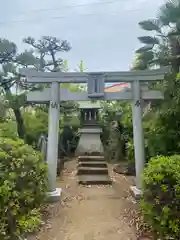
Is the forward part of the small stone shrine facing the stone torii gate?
yes

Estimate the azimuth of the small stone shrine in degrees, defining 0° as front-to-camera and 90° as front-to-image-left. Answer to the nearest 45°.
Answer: approximately 0°

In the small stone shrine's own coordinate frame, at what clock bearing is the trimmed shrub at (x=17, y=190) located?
The trimmed shrub is roughly at 12 o'clock from the small stone shrine.

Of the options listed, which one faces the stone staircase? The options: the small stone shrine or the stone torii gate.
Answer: the small stone shrine

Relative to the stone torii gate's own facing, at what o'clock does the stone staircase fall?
The stone staircase is roughly at 6 o'clock from the stone torii gate.

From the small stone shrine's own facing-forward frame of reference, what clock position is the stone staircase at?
The stone staircase is roughly at 12 o'clock from the small stone shrine.
